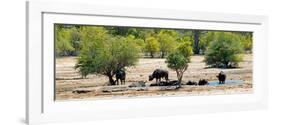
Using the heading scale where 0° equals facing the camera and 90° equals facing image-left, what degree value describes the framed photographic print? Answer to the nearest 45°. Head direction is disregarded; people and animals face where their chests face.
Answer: approximately 315°
